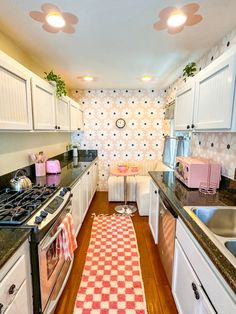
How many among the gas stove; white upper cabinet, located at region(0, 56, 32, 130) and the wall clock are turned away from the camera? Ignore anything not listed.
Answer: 0

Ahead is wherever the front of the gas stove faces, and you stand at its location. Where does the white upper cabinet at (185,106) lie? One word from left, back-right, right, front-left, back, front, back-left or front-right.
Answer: front-left

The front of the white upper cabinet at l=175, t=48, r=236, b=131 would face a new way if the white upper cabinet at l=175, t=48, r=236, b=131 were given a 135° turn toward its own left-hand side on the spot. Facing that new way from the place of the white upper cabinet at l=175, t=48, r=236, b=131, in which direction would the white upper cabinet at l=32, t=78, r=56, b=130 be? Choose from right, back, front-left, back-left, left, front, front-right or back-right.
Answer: back

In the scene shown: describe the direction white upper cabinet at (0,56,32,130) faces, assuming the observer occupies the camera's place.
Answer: facing the viewer and to the right of the viewer

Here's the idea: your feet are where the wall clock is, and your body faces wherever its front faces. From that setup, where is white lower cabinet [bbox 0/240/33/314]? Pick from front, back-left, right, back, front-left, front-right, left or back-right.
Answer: front

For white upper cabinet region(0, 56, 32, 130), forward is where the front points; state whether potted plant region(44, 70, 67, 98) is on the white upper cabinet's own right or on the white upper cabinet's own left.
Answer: on the white upper cabinet's own left

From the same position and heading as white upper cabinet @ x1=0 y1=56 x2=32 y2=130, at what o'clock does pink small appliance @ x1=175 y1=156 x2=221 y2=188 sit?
The pink small appliance is roughly at 11 o'clock from the white upper cabinet.

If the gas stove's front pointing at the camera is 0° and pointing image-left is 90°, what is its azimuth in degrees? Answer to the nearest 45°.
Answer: approximately 315°

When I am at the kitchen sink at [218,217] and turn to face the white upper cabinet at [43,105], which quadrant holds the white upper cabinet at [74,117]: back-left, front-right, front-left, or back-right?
front-right

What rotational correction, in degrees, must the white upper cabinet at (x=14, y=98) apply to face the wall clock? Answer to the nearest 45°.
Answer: approximately 90° to its left

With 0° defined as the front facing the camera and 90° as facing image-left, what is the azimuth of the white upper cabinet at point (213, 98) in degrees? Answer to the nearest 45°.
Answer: approximately 45°

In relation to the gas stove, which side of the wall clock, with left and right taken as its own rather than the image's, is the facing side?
front

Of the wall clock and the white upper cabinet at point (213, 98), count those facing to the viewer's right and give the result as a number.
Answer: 0

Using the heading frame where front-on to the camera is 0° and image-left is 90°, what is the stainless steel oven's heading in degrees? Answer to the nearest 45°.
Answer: approximately 315°

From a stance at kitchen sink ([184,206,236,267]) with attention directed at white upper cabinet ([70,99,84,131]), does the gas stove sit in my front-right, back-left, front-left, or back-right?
front-left
